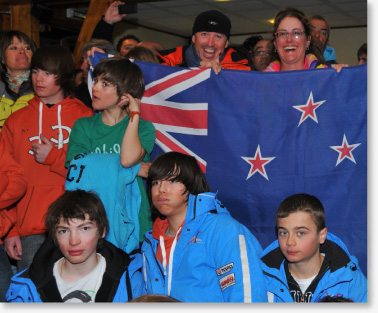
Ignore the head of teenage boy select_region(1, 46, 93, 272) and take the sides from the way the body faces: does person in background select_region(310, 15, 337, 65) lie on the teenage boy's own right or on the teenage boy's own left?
on the teenage boy's own left

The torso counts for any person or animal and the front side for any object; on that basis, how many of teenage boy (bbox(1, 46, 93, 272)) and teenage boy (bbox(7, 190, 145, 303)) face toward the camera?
2

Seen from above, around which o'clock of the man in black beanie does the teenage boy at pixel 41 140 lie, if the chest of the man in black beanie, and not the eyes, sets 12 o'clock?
The teenage boy is roughly at 2 o'clock from the man in black beanie.

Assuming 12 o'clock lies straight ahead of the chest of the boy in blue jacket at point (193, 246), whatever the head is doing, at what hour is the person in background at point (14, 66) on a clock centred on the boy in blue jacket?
The person in background is roughly at 3 o'clock from the boy in blue jacket.

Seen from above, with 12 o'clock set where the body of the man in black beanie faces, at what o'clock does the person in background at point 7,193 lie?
The person in background is roughly at 2 o'clock from the man in black beanie.

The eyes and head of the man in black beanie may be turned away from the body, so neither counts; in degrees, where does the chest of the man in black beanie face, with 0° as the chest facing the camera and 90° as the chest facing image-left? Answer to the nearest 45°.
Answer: approximately 0°

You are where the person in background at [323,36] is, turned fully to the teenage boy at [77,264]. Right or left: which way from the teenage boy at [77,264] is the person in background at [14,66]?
right

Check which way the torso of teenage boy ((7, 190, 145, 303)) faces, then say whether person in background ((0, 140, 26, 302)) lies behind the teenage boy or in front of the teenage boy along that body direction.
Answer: behind

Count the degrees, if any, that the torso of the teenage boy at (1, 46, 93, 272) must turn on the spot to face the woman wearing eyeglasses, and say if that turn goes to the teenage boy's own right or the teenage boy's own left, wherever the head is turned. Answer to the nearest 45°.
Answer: approximately 90° to the teenage boy's own left
